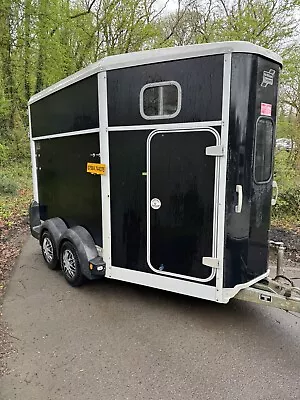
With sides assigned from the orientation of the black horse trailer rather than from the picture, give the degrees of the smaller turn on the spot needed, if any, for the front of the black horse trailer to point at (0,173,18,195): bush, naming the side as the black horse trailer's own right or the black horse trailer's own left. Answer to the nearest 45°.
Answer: approximately 180°

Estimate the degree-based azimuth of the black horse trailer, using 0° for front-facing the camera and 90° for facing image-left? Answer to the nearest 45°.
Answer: approximately 315°
